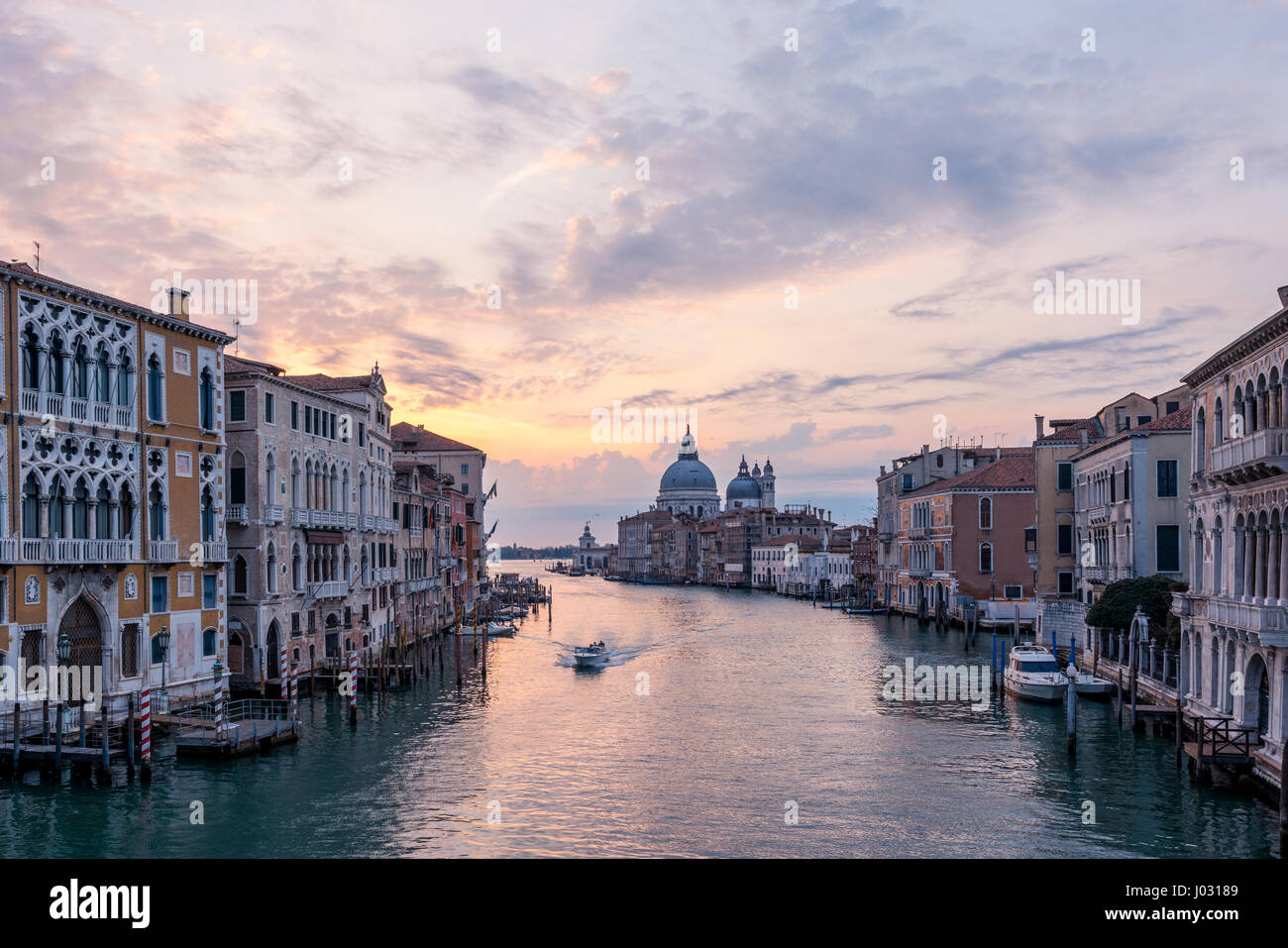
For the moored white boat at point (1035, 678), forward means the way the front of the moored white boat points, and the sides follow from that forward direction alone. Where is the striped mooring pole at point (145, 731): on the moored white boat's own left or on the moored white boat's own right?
on the moored white boat's own right

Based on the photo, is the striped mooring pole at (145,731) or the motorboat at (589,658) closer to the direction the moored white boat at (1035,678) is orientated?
the striped mooring pole
